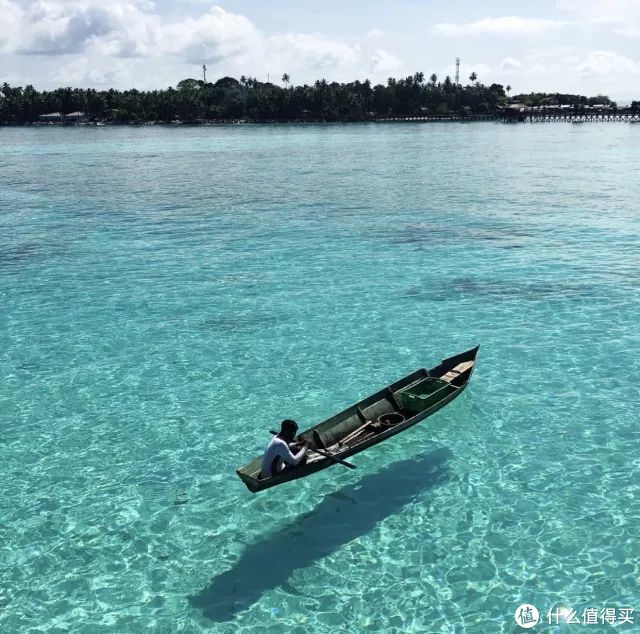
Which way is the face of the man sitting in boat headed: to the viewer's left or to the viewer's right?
to the viewer's right

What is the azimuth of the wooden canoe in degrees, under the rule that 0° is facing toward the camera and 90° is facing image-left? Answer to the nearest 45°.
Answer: approximately 225°
